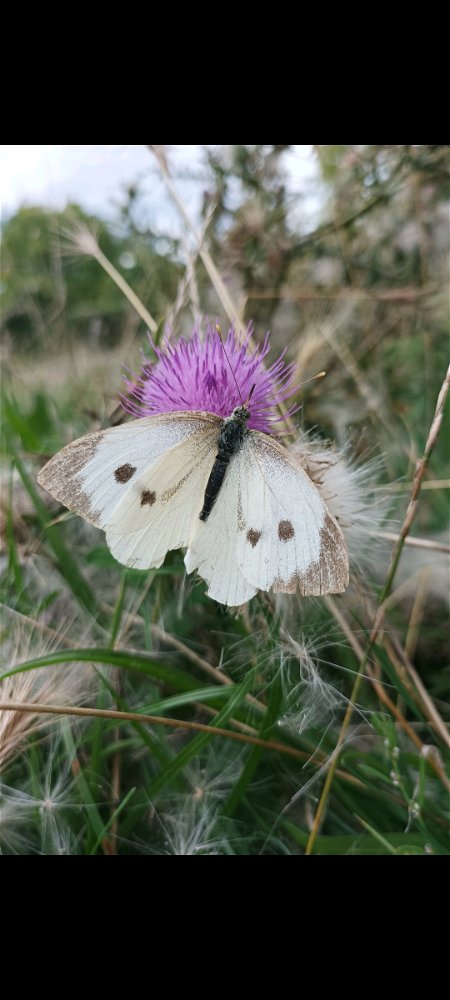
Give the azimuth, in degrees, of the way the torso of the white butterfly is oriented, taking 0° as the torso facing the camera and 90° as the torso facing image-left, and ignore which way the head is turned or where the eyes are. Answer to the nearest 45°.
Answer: approximately 180°
